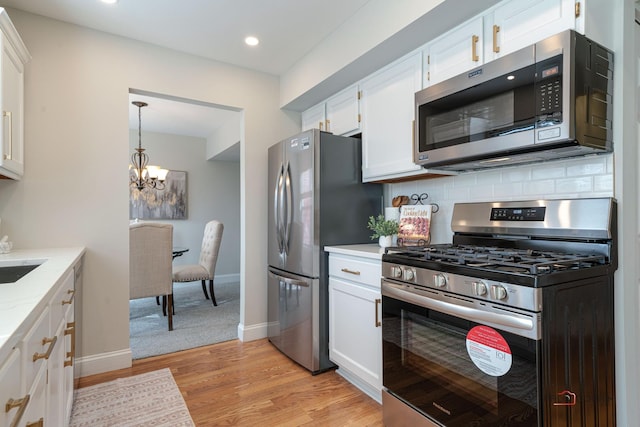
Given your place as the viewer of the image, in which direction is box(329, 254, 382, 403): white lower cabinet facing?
facing the viewer and to the left of the viewer

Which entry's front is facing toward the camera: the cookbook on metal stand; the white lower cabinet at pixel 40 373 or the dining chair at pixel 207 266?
the cookbook on metal stand

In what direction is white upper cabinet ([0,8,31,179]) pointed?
to the viewer's right

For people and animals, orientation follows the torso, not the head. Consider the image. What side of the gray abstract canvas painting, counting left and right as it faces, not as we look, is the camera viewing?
front

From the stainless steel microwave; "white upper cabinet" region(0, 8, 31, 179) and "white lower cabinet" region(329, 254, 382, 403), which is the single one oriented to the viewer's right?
the white upper cabinet

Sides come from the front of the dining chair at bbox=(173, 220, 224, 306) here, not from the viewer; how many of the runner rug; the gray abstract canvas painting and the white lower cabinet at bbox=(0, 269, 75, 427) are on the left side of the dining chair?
2

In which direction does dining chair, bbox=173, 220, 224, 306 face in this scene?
to the viewer's left

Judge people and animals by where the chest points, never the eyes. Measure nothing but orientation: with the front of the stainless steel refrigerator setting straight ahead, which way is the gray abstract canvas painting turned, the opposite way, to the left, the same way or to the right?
to the left

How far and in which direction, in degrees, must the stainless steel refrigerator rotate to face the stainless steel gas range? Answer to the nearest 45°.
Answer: approximately 90° to its left

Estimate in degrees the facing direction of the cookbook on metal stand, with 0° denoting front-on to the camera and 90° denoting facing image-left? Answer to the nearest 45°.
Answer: approximately 0°
